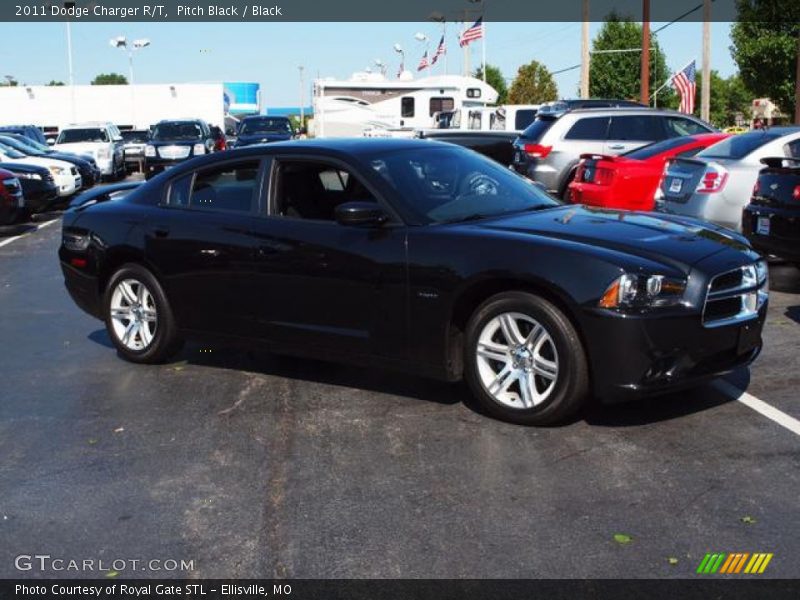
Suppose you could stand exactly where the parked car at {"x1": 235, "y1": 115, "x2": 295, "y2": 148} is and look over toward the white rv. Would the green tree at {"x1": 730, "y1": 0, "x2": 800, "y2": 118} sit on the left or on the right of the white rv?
right

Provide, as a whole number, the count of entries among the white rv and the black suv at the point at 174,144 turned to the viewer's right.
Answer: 1

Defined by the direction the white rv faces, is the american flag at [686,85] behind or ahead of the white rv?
ahead

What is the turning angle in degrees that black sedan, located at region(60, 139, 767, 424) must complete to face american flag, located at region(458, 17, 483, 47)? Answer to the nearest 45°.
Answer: approximately 135° to its left

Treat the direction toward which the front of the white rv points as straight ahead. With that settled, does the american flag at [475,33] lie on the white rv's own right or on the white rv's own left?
on the white rv's own left

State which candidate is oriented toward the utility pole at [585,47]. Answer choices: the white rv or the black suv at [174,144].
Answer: the white rv

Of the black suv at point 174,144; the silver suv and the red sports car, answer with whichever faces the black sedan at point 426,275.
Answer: the black suv

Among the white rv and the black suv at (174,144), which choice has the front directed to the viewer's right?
the white rv

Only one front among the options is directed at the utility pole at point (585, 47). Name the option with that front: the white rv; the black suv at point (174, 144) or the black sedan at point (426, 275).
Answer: the white rv

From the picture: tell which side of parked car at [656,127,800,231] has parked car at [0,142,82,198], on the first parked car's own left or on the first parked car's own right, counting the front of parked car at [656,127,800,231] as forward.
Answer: on the first parked car's own left

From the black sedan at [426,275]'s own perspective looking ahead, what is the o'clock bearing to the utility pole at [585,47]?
The utility pole is roughly at 8 o'clock from the black sedan.

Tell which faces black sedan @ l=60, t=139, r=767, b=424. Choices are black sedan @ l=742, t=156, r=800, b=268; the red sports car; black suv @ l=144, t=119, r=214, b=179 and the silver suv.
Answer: the black suv

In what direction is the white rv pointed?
to the viewer's right

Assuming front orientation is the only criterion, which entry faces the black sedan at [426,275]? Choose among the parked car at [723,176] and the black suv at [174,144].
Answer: the black suv

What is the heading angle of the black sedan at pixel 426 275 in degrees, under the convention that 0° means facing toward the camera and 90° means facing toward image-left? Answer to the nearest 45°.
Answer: approximately 315°
